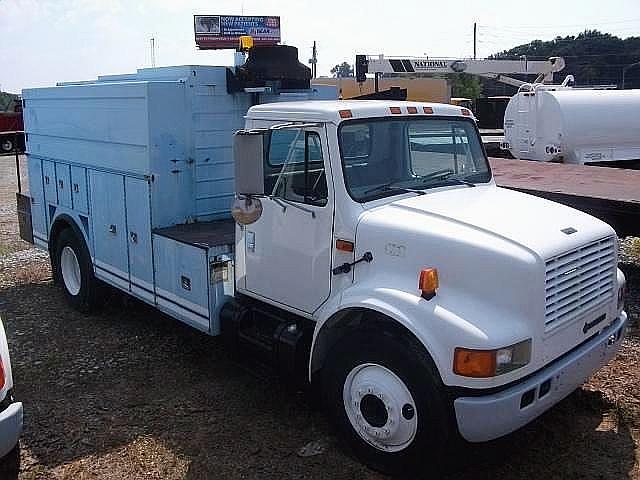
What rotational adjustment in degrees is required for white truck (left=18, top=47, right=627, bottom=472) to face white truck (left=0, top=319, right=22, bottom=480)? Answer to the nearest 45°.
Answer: approximately 90° to its right

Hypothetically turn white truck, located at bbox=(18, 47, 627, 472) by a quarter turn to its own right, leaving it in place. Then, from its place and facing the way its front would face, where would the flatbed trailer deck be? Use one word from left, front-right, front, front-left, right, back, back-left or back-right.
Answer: back

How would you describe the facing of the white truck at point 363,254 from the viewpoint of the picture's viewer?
facing the viewer and to the right of the viewer

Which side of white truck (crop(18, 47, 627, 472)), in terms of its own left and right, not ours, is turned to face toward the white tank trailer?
left

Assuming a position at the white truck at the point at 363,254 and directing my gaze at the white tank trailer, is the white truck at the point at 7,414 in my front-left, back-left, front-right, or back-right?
back-left
